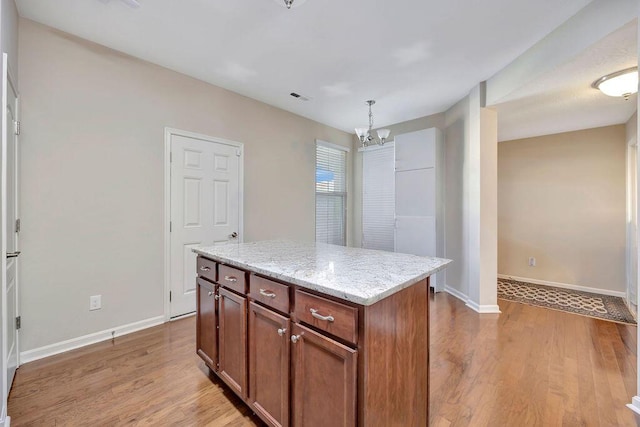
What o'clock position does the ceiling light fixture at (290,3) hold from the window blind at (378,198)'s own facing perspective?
The ceiling light fixture is roughly at 11 o'clock from the window blind.

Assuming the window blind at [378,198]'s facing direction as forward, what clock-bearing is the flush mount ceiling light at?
The flush mount ceiling light is roughly at 9 o'clock from the window blind.

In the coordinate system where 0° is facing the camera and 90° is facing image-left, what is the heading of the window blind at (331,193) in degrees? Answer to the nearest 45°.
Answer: approximately 315°

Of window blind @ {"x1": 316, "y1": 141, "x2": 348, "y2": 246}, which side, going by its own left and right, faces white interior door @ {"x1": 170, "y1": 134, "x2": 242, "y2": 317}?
right

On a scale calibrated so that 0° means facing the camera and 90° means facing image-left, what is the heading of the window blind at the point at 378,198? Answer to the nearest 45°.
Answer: approximately 45°

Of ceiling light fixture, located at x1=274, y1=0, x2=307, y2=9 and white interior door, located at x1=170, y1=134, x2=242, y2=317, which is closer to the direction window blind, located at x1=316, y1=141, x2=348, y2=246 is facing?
the ceiling light fixture

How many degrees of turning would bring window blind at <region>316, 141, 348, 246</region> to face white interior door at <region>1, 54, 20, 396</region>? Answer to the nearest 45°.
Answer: approximately 90° to its right

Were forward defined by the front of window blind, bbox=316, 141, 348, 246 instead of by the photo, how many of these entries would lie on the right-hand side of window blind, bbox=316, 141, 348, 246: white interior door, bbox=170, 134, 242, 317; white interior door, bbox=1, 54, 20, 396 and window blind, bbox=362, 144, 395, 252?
2
